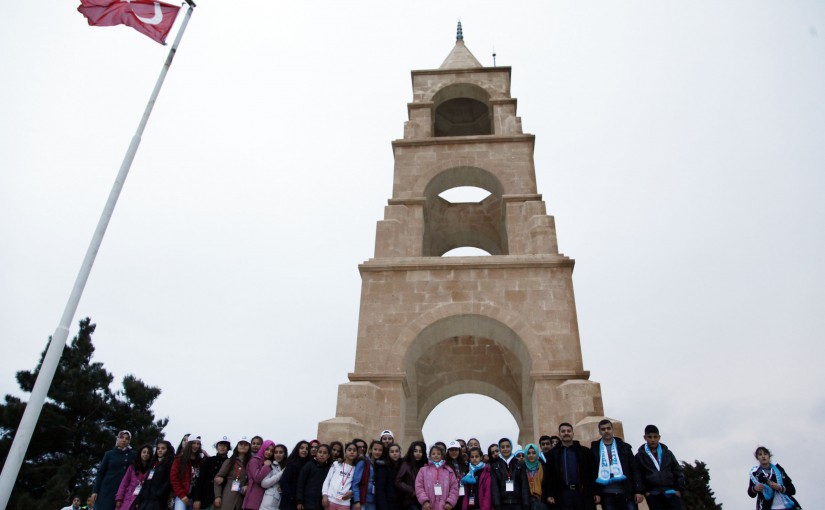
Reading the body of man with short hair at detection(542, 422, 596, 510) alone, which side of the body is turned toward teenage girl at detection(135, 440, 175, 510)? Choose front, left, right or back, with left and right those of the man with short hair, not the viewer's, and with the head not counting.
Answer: right

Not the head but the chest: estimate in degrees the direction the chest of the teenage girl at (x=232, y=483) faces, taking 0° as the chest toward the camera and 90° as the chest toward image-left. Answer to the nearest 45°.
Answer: approximately 315°
